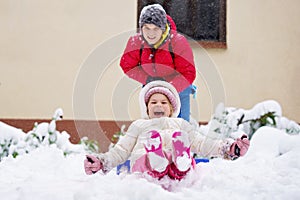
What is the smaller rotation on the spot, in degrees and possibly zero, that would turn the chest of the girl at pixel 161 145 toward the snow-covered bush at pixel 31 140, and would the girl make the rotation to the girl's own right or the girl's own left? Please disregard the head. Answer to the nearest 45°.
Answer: approximately 135° to the girl's own right

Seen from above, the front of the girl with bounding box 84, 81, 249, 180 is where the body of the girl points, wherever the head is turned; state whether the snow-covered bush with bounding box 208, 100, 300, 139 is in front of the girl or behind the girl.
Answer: behind

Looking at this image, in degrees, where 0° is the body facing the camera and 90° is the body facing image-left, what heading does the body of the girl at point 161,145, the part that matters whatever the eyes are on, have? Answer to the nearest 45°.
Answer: approximately 0°
